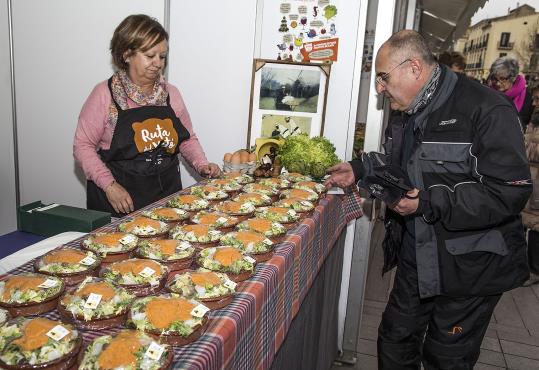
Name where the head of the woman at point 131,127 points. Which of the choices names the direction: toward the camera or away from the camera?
toward the camera

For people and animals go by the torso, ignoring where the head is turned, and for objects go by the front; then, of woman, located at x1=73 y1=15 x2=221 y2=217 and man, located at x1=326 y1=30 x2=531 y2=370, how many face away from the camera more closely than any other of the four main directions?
0

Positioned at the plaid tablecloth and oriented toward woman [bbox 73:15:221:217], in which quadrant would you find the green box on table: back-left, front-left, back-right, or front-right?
front-left

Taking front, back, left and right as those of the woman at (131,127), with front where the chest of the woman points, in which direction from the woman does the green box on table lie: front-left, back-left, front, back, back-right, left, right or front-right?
right

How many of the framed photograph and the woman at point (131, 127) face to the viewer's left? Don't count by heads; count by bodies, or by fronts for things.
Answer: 0

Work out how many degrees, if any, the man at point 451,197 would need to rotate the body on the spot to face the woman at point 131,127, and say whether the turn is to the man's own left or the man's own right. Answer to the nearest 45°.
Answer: approximately 45° to the man's own right

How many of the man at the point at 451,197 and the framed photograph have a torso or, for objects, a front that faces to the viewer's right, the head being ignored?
0

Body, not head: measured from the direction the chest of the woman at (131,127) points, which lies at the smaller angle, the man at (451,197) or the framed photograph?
the man

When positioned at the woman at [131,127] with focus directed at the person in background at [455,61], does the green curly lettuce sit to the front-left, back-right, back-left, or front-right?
front-right

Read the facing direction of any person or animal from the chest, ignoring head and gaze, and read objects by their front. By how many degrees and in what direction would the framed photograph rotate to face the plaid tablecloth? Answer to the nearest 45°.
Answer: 0° — it already faces it

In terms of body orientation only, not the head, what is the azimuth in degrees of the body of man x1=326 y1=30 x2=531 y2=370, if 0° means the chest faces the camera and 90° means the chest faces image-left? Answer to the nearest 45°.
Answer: approximately 45°

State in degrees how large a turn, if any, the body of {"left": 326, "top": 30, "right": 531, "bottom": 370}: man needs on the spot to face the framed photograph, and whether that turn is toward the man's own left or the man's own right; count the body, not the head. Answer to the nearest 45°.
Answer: approximately 90° to the man's own right

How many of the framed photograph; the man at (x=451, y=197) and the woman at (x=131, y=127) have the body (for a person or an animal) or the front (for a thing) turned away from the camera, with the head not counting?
0

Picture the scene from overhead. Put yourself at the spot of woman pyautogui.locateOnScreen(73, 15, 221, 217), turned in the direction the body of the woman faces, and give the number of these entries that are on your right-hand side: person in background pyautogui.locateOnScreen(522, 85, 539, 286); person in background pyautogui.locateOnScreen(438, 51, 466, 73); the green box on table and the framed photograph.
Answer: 1

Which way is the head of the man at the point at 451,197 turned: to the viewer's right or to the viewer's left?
to the viewer's left

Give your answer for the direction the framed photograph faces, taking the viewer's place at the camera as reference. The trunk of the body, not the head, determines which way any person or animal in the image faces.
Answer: facing the viewer

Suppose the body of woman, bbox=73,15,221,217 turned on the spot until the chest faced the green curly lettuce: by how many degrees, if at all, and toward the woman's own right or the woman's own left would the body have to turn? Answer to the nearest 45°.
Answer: approximately 45° to the woman's own left
